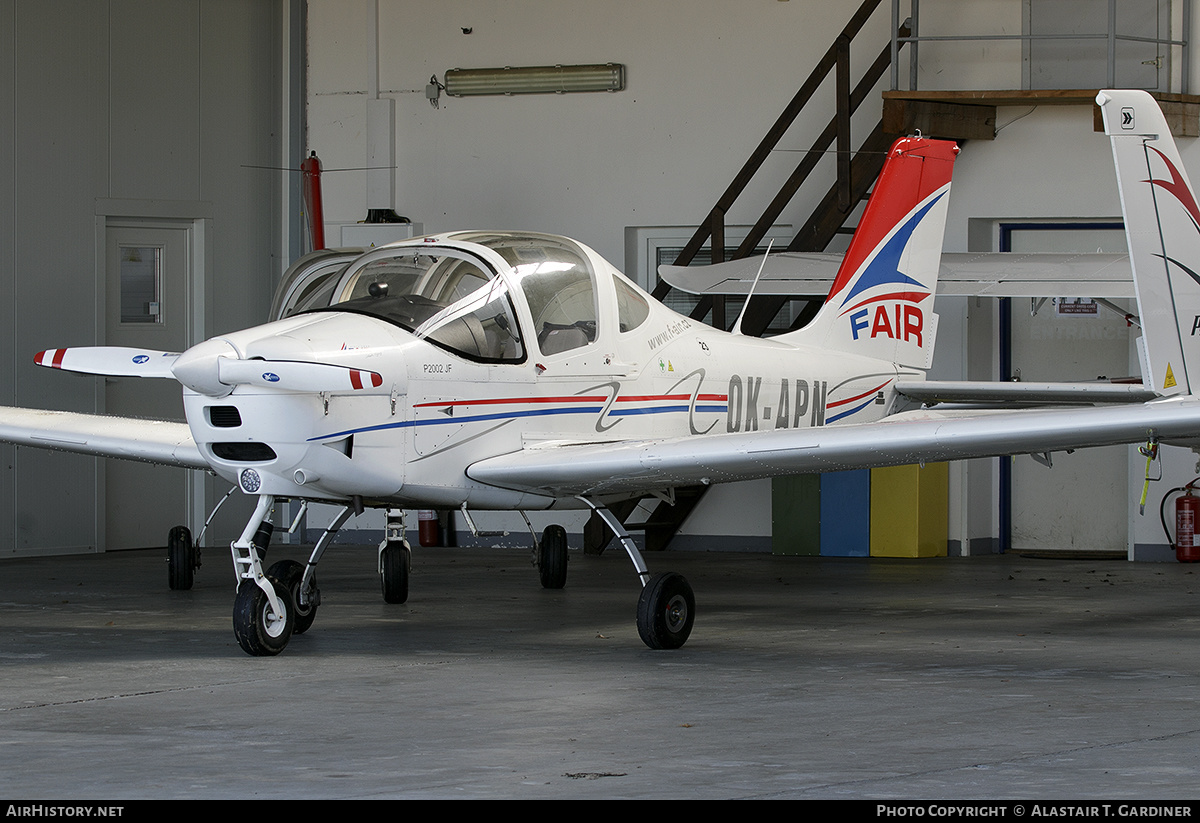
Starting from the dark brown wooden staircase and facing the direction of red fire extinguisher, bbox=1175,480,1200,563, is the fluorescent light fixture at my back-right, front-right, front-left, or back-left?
back-left

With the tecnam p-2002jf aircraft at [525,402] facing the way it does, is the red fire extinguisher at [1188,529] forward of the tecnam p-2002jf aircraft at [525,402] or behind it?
behind

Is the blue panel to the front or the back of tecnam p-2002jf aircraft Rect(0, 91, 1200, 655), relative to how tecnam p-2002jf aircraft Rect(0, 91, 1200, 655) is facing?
to the back

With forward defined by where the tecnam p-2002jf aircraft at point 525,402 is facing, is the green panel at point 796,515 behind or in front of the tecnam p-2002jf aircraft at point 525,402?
behind

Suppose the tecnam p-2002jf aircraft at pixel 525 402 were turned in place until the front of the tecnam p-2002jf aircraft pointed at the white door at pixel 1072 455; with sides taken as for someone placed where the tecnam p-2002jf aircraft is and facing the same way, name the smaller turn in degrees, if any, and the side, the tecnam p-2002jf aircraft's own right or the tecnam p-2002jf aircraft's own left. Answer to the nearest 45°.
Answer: approximately 180°

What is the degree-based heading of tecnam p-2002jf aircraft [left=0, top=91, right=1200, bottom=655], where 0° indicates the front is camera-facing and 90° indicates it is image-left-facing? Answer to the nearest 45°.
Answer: approximately 45°

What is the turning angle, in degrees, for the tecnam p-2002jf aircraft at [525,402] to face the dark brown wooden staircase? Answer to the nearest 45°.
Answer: approximately 135° to its right

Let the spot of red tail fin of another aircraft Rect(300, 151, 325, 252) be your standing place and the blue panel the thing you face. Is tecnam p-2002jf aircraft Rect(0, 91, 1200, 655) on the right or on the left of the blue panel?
right

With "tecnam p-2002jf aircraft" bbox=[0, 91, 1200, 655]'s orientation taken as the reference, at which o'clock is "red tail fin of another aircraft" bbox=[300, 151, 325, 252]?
The red tail fin of another aircraft is roughly at 4 o'clock from the tecnam p-2002jf aircraft.
